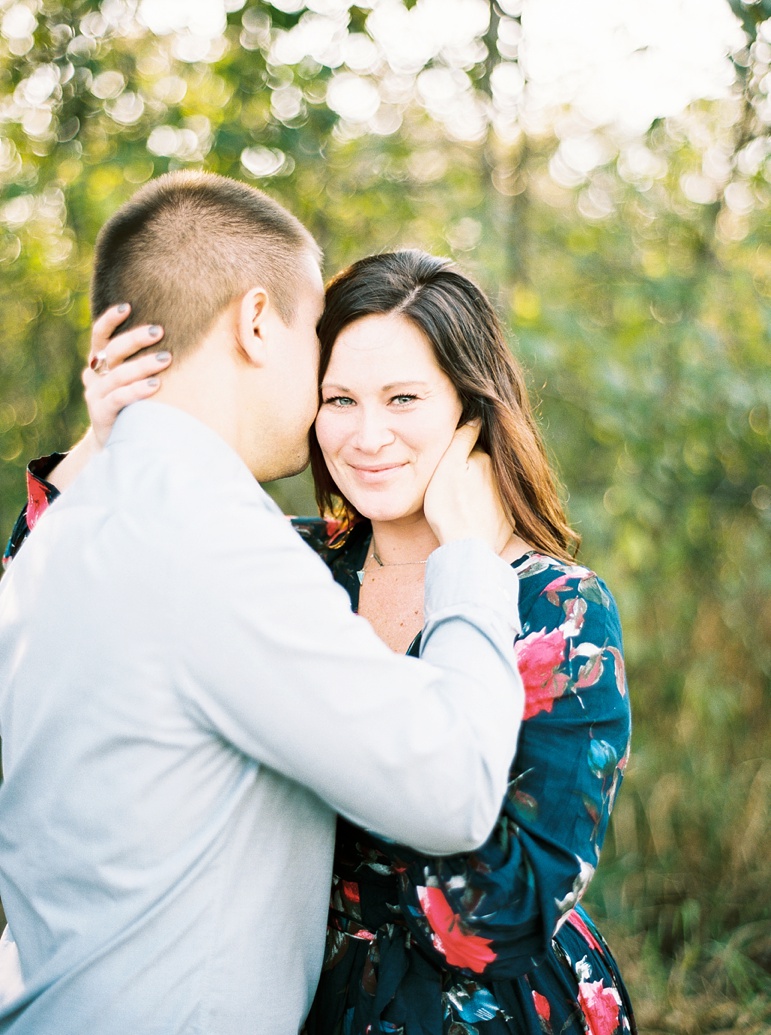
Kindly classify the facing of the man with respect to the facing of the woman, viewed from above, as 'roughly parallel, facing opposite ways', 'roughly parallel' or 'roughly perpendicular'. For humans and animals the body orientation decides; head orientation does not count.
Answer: roughly parallel, facing opposite ways

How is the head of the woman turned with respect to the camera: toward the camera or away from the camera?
toward the camera

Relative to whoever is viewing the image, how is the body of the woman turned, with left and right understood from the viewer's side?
facing the viewer and to the left of the viewer

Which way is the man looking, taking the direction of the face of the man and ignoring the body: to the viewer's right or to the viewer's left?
to the viewer's right

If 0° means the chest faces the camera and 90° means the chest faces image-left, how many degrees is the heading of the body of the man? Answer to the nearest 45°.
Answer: approximately 225°
